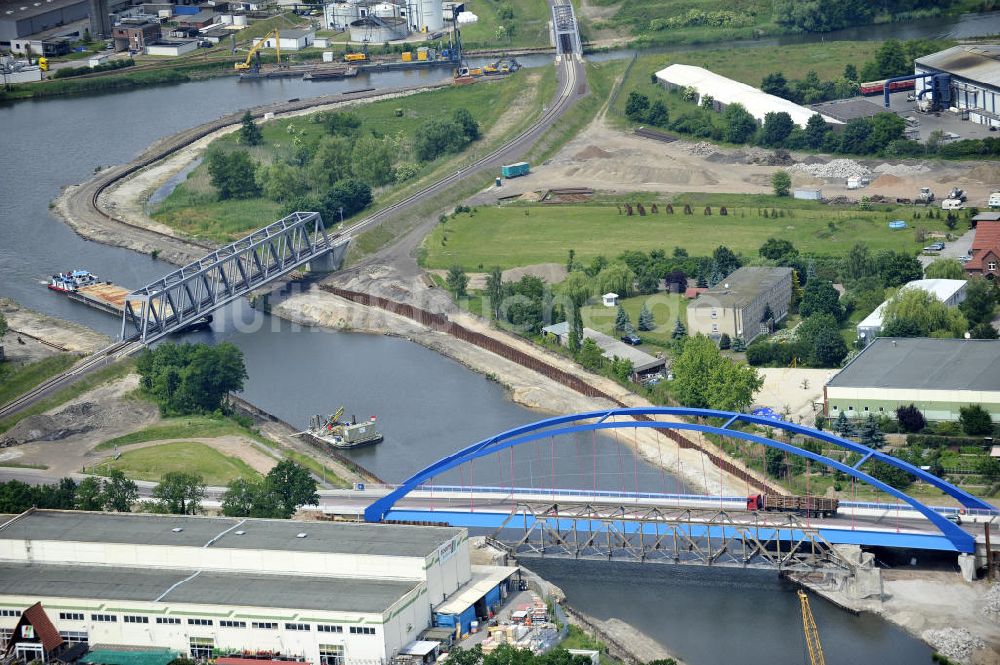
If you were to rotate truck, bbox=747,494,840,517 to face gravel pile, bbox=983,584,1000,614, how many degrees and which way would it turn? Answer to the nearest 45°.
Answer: approximately 135° to its left

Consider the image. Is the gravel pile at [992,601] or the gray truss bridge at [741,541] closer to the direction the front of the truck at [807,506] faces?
the gray truss bridge

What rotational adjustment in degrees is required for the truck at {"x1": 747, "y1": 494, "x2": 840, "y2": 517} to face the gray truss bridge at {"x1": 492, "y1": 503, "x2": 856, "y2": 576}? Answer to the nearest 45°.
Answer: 0° — it already faces it

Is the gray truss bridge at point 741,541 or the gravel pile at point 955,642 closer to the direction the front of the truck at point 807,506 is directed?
the gray truss bridge

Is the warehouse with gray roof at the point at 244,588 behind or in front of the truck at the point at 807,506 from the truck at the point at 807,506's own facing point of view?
in front

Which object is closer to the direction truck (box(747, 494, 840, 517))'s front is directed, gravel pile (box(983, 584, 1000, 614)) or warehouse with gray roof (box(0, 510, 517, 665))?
the warehouse with gray roof

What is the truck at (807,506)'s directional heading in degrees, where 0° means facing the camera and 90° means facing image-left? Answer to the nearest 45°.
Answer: approximately 90°

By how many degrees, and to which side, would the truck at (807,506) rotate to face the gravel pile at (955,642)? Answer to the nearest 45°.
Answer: approximately 135° to its left
